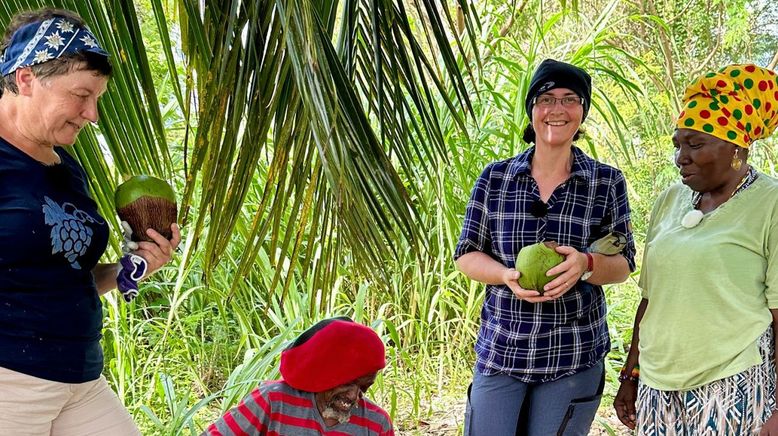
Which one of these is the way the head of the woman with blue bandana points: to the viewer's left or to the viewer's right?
to the viewer's right

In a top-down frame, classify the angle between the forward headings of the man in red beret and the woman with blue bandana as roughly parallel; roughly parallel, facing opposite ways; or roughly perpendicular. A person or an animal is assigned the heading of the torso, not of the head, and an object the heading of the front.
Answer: roughly parallel

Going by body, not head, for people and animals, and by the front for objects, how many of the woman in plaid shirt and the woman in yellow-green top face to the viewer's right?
0

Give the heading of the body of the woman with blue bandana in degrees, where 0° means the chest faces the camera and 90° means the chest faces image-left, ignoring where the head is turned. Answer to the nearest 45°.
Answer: approximately 315°

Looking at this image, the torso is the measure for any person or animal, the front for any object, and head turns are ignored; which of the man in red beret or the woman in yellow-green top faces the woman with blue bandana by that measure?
the woman in yellow-green top

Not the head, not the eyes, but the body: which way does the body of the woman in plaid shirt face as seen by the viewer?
toward the camera

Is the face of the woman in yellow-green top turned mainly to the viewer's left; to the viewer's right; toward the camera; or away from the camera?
to the viewer's left

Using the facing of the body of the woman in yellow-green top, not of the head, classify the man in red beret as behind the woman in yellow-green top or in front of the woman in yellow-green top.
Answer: in front

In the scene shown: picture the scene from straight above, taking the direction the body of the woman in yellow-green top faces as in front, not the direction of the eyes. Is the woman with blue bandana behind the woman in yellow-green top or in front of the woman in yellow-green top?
in front

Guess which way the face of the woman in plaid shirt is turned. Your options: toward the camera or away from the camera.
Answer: toward the camera

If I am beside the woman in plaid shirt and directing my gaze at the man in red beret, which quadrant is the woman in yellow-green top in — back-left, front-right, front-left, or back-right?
back-left

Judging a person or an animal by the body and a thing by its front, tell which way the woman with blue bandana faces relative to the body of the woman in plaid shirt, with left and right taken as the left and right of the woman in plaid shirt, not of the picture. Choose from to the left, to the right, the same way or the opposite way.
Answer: to the left

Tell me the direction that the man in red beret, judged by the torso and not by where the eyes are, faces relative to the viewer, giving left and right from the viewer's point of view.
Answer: facing the viewer and to the right of the viewer

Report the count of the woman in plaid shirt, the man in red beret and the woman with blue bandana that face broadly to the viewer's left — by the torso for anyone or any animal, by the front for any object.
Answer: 0

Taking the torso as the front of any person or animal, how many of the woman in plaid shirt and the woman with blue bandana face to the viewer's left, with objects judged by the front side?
0
